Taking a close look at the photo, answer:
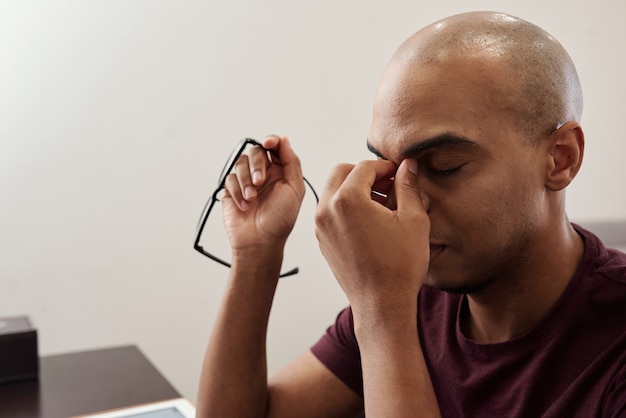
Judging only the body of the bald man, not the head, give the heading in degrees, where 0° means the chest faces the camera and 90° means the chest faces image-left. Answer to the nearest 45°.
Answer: approximately 45°

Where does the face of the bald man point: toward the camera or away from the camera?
toward the camera

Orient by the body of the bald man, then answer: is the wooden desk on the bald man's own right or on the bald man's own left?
on the bald man's own right
